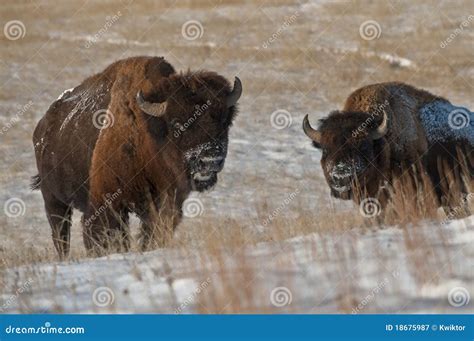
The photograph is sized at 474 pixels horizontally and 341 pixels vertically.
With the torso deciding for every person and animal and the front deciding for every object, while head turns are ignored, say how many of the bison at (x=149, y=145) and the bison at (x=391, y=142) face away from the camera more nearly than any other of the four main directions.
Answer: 0

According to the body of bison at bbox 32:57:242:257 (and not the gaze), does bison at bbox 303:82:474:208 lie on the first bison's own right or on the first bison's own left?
on the first bison's own left

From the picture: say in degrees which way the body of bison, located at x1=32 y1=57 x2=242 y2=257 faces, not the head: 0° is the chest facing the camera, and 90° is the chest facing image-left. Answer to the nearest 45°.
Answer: approximately 315°

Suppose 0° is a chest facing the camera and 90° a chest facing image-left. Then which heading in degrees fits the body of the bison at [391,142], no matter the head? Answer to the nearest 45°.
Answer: approximately 45°

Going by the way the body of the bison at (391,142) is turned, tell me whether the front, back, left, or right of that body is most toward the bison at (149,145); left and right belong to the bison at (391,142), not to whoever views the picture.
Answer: front
